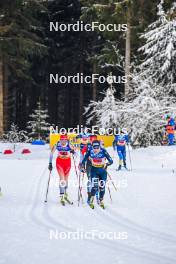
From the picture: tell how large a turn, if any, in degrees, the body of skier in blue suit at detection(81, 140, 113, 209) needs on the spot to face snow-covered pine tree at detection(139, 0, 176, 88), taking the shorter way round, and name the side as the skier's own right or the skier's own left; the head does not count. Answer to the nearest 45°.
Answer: approximately 180°

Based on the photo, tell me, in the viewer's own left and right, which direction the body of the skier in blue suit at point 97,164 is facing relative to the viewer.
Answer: facing the viewer

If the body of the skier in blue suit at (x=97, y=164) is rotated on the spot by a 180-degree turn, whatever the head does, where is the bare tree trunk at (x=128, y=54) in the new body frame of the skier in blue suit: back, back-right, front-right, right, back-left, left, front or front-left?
front
